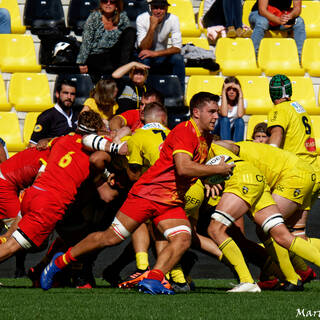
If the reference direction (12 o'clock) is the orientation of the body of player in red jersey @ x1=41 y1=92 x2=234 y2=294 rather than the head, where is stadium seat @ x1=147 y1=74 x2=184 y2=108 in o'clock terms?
The stadium seat is roughly at 9 o'clock from the player in red jersey.

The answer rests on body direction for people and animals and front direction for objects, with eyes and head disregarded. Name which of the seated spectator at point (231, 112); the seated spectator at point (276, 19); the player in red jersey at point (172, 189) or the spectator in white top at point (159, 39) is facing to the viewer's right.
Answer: the player in red jersey

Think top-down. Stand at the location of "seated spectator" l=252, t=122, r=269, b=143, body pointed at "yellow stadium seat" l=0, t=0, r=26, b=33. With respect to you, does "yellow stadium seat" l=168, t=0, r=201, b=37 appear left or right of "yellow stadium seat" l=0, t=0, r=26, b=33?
right

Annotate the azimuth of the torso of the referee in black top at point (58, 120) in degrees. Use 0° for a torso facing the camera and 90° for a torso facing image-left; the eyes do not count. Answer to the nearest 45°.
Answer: approximately 315°

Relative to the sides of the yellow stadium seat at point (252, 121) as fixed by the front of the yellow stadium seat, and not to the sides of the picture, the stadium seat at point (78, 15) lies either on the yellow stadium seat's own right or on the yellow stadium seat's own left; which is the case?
on the yellow stadium seat's own right

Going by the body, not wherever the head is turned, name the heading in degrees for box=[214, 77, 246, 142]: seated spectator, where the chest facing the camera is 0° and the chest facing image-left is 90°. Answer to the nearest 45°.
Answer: approximately 0°

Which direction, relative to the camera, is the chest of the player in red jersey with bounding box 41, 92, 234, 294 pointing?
to the viewer's right

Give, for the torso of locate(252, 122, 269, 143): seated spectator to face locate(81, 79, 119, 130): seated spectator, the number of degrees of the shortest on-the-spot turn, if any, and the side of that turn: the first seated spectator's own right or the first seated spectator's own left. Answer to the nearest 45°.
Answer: approximately 90° to the first seated spectator's own right

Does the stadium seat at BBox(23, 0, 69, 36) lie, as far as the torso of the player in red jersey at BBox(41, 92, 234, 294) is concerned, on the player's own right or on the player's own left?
on the player's own left

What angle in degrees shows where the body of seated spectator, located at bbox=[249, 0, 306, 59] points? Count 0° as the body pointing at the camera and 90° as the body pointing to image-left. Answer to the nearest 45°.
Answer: approximately 0°
